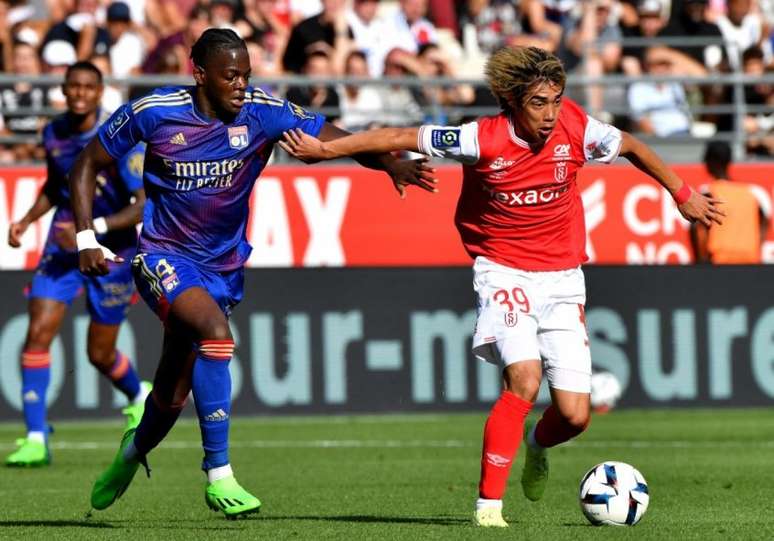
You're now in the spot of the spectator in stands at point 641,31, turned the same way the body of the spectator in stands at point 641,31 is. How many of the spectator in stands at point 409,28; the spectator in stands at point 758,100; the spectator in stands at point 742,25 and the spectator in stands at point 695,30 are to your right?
1

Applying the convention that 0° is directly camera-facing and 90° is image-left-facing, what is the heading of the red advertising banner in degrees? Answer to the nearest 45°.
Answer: approximately 0°

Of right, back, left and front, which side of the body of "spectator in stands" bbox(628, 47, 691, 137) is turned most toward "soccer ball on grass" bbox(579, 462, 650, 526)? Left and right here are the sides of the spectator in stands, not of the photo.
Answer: front

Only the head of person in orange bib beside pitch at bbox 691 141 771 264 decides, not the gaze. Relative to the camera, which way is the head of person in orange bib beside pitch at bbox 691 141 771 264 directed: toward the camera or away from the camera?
away from the camera

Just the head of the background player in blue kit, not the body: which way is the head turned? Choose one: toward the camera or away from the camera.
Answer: toward the camera

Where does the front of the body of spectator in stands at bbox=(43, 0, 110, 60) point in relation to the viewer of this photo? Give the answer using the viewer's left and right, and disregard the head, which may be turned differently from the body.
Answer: facing the viewer

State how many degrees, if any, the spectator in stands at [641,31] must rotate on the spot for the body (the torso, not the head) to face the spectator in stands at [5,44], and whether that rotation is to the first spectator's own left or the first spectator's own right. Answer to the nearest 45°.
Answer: approximately 90° to the first spectator's own right

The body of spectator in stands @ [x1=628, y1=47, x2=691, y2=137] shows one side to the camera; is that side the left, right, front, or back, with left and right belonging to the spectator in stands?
front

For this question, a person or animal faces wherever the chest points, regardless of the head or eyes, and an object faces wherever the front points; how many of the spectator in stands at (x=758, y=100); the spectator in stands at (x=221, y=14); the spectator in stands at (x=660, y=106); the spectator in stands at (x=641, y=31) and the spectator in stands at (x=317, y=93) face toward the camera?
5

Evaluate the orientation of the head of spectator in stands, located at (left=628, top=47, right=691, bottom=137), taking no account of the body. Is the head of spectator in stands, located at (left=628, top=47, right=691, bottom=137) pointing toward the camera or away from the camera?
toward the camera

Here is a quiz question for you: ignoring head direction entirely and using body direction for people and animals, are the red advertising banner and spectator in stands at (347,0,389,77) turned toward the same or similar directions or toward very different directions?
same or similar directions

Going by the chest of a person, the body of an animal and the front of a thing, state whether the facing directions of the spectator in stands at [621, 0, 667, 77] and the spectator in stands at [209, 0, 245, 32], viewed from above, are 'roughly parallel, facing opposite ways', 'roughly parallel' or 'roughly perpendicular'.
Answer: roughly parallel

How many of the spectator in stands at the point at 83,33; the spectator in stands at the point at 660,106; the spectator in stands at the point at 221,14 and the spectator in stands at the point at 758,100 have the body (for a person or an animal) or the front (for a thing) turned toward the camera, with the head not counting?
4

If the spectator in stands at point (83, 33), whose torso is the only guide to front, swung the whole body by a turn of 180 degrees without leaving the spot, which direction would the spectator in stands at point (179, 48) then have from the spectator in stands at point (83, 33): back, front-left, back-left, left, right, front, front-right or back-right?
back-right

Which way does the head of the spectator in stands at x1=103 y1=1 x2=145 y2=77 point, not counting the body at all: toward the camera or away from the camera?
toward the camera

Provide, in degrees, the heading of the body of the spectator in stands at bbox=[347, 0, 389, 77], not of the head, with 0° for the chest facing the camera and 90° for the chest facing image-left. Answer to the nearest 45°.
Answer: approximately 0°
